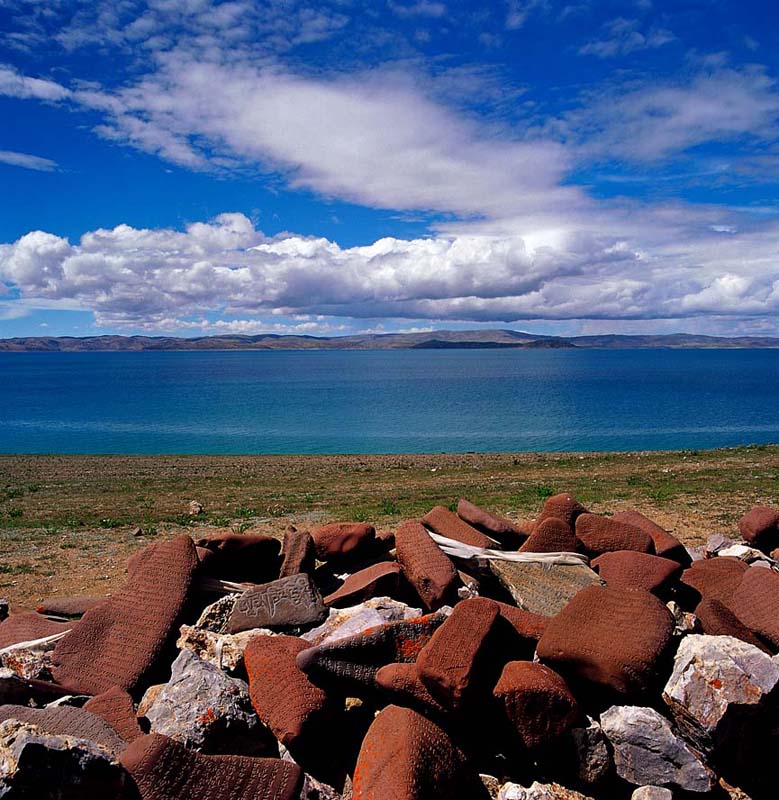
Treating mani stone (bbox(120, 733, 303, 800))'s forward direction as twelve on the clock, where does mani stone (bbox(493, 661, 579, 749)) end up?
mani stone (bbox(493, 661, 579, 749)) is roughly at 9 o'clock from mani stone (bbox(120, 733, 303, 800)).

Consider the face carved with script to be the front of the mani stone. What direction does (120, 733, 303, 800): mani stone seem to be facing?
toward the camera

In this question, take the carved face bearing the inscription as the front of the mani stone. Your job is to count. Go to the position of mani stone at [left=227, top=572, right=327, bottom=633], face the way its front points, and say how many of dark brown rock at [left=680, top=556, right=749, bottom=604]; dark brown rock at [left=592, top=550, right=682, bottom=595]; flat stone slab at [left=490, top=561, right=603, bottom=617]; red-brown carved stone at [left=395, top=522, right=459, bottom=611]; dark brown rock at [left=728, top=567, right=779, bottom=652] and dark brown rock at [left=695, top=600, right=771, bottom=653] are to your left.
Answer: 6

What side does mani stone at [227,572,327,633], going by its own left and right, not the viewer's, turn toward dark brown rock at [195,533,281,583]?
back

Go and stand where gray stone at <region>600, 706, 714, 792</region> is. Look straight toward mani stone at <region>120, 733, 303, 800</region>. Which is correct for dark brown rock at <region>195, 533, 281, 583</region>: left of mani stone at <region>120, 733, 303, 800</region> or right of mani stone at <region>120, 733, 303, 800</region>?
right

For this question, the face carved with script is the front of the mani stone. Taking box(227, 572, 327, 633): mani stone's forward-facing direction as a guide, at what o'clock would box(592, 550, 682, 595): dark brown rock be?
The dark brown rock is roughly at 9 o'clock from the mani stone.

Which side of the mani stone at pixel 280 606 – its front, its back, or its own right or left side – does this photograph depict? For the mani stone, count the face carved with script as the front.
front

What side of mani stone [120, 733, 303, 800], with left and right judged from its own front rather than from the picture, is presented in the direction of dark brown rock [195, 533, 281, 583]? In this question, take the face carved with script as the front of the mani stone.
back

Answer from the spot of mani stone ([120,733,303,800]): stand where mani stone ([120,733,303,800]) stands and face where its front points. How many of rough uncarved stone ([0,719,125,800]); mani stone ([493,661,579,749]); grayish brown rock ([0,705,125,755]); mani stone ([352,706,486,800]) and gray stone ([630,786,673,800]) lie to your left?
3

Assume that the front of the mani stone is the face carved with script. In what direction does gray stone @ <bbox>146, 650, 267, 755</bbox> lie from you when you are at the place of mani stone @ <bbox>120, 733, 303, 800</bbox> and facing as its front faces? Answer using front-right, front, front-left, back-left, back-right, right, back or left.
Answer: back

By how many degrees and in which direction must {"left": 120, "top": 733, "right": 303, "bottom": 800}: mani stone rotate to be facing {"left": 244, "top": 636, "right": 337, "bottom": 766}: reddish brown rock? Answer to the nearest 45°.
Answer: approximately 135° to its left

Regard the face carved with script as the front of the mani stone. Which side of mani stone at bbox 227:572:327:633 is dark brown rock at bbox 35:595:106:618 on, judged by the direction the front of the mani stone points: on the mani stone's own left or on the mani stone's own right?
on the mani stone's own right

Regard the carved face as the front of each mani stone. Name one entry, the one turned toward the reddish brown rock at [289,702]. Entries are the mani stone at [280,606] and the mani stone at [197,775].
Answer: the mani stone at [280,606]

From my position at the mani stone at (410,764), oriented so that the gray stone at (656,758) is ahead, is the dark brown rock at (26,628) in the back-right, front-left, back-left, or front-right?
back-left

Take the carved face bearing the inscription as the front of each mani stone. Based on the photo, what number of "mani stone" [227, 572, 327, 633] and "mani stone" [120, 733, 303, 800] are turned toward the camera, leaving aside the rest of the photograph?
2
